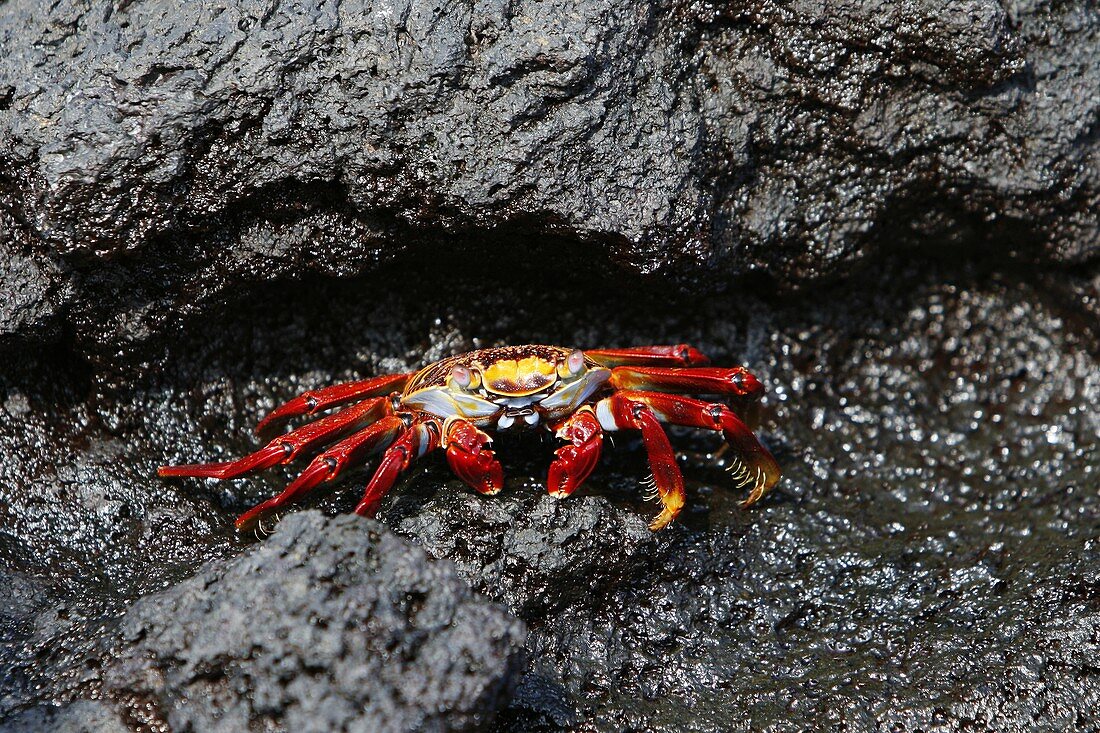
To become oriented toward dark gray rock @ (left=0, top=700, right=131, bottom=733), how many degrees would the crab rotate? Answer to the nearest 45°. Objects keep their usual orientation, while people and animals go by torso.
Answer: approximately 45° to its right

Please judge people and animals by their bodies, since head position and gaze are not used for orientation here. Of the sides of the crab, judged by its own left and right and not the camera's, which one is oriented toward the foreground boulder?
front

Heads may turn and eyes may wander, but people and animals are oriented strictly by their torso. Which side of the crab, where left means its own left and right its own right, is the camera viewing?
front
